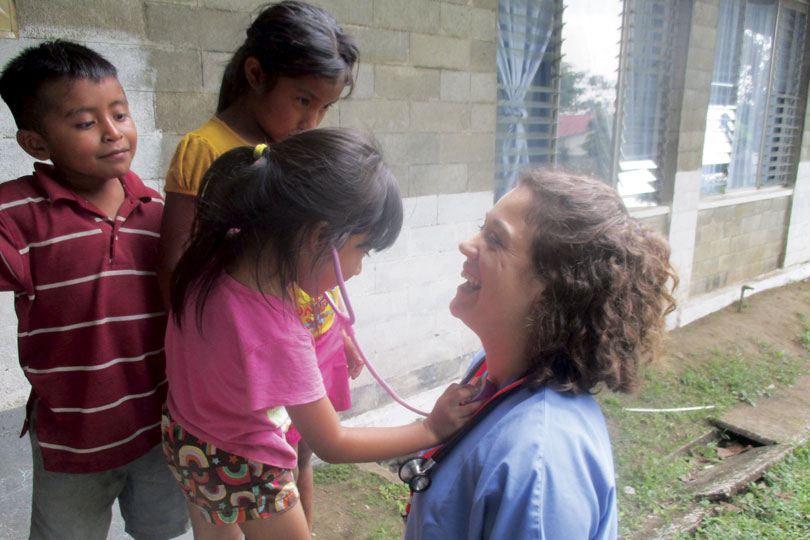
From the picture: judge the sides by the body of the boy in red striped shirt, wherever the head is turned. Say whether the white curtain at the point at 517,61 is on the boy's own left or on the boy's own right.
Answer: on the boy's own left

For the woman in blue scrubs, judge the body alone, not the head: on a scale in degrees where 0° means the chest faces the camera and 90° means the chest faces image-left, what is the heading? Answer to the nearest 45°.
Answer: approximately 90°

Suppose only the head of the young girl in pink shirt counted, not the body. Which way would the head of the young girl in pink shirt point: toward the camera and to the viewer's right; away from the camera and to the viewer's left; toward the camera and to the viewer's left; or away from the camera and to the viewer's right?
away from the camera and to the viewer's right

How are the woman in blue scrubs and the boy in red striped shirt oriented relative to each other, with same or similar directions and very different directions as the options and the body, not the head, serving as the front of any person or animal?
very different directions

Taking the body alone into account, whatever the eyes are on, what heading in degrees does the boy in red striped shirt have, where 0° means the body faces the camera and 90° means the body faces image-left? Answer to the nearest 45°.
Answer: approximately 315°

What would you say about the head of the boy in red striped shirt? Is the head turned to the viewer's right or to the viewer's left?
to the viewer's right

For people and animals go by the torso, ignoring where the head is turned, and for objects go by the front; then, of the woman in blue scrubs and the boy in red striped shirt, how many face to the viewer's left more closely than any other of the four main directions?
1

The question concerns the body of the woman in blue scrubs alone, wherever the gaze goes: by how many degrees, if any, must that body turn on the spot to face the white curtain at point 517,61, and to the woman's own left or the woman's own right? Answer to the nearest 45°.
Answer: approximately 90° to the woman's own right

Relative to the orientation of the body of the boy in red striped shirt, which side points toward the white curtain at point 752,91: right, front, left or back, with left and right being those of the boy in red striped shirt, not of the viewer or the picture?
left

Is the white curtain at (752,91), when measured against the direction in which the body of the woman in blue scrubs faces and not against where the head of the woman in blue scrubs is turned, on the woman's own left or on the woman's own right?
on the woman's own right

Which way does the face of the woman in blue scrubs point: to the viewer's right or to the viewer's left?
to the viewer's left

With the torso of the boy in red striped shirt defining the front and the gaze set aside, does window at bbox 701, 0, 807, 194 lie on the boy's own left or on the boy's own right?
on the boy's own left
